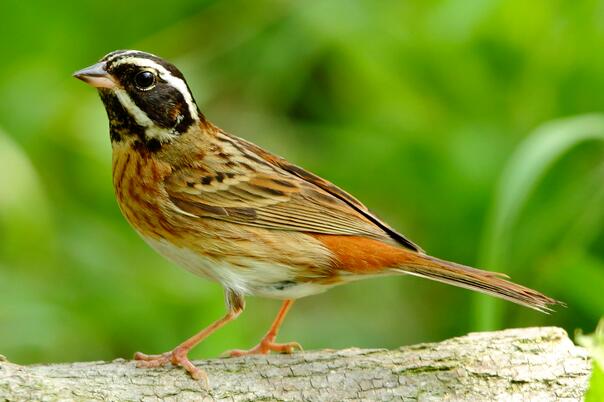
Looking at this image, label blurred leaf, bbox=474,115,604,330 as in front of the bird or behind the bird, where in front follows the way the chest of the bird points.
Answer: behind

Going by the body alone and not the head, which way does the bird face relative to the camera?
to the viewer's left

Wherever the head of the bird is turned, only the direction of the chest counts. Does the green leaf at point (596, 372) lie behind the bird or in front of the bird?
behind
